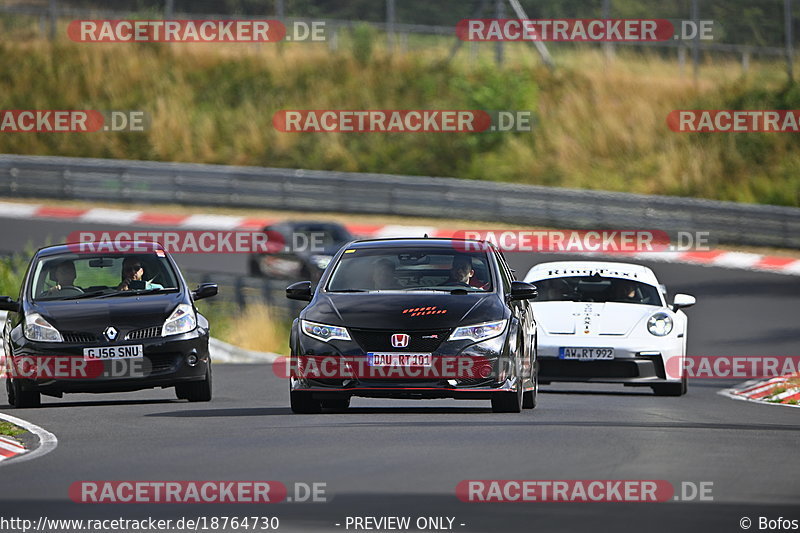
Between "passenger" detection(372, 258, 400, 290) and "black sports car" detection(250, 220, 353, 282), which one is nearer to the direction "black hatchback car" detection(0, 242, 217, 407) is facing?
the passenger

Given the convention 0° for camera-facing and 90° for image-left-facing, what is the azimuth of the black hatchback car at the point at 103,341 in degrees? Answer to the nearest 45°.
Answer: approximately 0°

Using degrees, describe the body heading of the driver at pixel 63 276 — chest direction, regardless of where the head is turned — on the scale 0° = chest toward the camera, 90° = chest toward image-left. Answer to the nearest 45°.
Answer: approximately 0°

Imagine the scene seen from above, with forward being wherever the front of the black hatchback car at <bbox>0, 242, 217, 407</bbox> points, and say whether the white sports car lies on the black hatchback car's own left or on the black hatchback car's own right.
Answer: on the black hatchback car's own left

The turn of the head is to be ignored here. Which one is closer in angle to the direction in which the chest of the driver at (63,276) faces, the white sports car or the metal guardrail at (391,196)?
the white sports car

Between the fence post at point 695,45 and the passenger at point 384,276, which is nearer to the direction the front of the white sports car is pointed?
the passenger

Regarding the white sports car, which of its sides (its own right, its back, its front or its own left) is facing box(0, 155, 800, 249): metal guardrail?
back

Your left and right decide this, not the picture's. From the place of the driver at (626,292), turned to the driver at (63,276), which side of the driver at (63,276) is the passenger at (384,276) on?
left

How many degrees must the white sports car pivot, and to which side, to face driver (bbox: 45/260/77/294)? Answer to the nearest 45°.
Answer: approximately 90° to its right

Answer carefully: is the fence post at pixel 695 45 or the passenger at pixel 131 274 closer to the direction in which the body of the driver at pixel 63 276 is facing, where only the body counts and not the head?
the passenger
